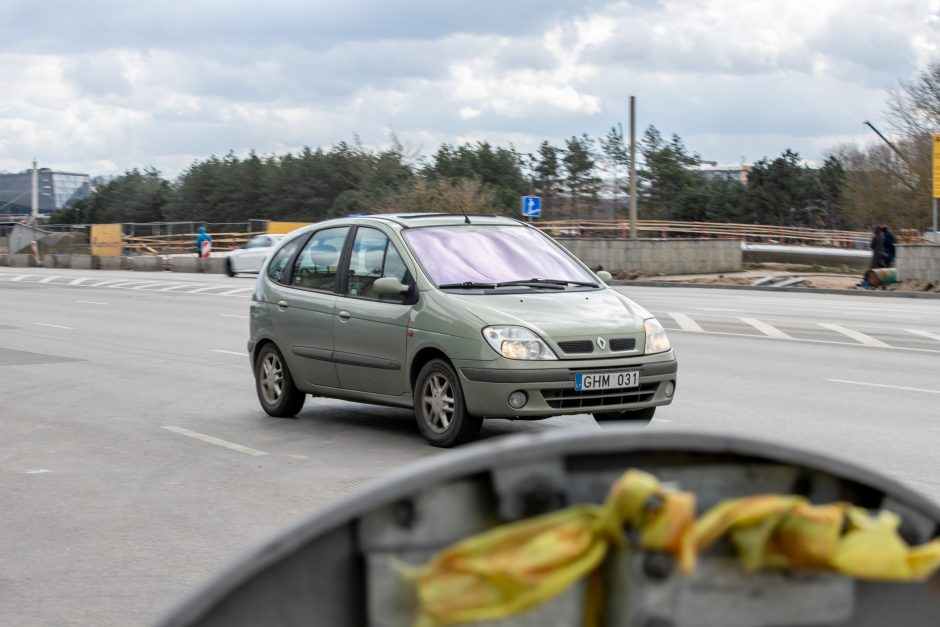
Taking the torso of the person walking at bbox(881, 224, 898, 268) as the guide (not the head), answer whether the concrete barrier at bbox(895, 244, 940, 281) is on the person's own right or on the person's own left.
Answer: on the person's own left

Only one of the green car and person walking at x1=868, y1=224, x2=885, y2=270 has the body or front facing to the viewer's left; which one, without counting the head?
the person walking

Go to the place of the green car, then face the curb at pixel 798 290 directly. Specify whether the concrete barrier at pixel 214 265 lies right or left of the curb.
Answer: left

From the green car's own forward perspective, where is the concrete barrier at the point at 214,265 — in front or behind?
behind

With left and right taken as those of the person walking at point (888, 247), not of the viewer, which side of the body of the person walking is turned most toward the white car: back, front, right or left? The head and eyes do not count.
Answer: front

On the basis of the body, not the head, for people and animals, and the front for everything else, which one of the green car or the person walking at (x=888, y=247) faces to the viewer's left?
the person walking

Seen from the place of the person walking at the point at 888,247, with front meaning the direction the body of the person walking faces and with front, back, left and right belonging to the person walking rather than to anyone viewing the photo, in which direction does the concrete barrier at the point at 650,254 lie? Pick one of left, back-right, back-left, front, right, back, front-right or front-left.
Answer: front-right

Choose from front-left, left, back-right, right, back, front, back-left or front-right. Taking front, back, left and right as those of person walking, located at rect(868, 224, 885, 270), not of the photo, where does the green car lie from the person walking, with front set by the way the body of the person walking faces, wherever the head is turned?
left

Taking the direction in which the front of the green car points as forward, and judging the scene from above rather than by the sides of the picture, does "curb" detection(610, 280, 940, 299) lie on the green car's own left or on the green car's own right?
on the green car's own left

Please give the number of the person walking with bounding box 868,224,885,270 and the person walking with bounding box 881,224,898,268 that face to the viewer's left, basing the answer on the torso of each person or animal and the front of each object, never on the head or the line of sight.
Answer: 2

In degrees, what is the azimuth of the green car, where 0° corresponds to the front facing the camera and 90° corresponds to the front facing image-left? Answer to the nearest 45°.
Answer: approximately 315°

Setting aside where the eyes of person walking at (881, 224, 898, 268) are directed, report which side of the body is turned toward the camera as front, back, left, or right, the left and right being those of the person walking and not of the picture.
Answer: left

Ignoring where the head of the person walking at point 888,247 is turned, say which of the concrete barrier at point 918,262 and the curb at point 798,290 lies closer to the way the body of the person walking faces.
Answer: the curb

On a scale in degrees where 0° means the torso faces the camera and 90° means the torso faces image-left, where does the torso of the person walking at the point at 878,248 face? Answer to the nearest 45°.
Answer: approximately 90°
